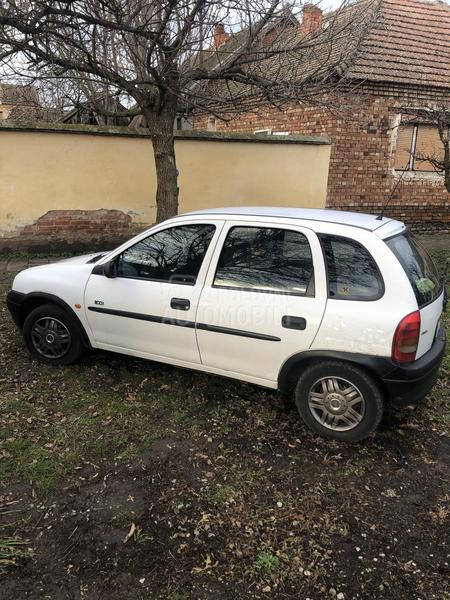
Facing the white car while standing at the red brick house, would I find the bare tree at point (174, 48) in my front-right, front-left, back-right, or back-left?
front-right

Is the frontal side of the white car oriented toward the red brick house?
no

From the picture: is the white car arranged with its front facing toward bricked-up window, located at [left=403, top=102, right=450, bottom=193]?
no

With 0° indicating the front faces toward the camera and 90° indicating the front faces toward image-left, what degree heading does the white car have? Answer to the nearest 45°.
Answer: approximately 135°

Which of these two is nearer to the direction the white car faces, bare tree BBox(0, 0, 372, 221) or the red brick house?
the bare tree
